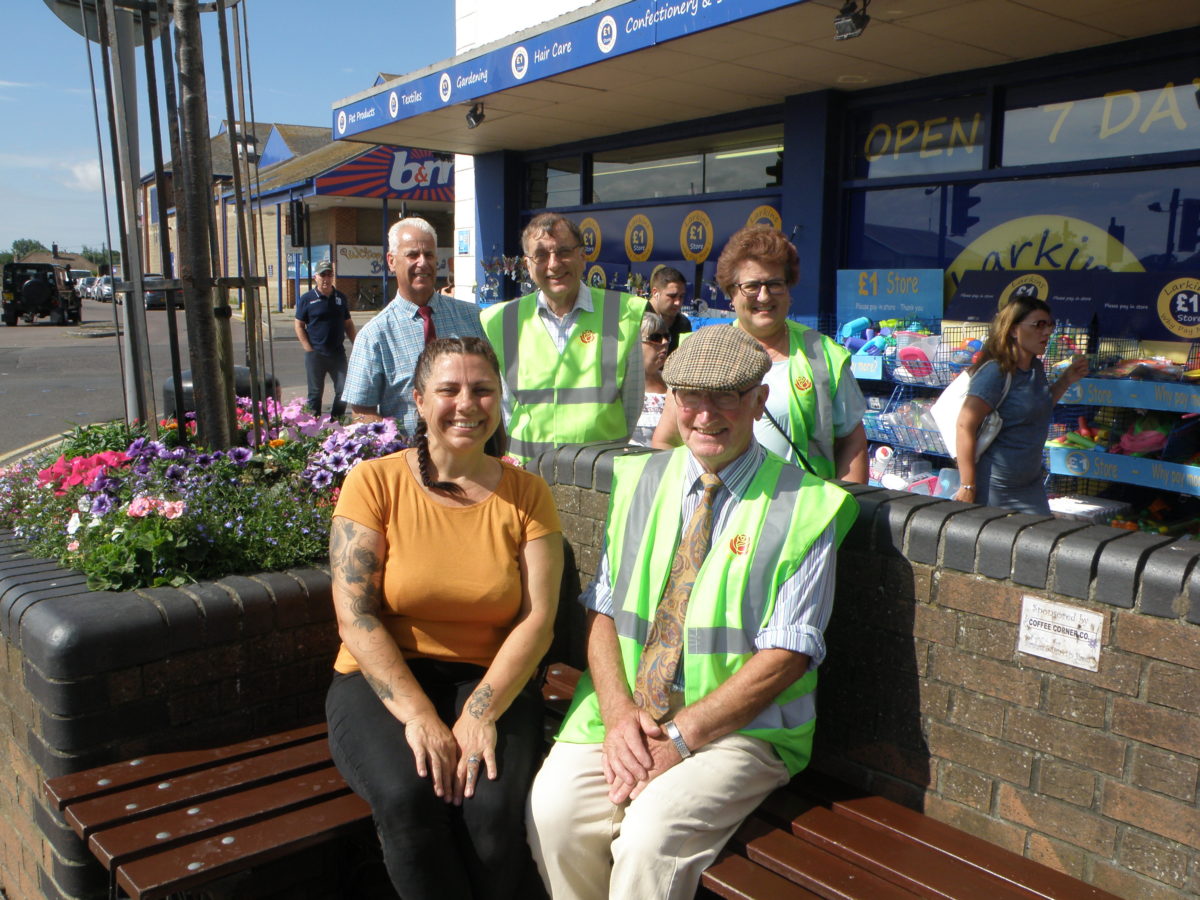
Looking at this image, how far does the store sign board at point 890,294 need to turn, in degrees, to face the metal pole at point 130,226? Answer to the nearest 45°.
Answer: approximately 45° to its right

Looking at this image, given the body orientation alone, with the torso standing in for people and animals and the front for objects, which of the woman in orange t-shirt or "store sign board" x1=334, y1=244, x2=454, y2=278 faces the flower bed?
the store sign board

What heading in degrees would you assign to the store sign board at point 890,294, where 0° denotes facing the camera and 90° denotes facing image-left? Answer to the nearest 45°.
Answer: approximately 0°

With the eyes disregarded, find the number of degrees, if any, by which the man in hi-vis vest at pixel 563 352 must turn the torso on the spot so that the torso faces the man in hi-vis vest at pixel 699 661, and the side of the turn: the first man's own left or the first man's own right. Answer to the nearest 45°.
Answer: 0° — they already face them

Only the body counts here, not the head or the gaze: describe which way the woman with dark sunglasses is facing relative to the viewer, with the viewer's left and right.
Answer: facing the viewer and to the right of the viewer

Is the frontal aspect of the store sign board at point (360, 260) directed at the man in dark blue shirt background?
yes
